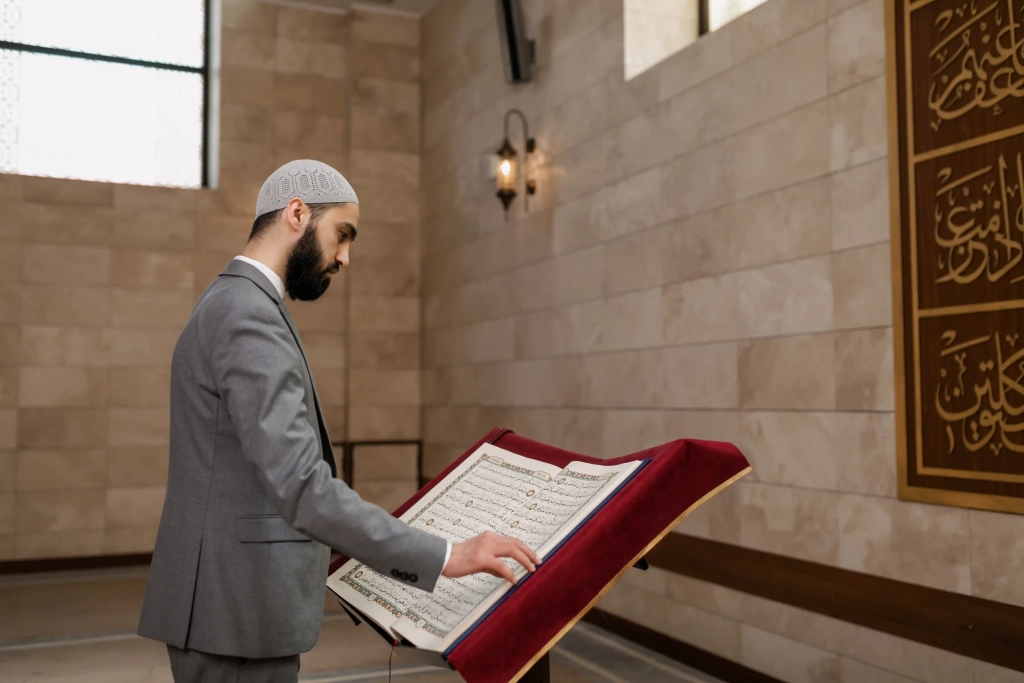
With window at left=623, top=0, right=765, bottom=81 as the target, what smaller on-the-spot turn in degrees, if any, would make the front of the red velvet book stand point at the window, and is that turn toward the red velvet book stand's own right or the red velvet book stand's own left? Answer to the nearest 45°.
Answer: approximately 135° to the red velvet book stand's own right

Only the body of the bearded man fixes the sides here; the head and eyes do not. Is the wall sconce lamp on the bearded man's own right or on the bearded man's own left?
on the bearded man's own left

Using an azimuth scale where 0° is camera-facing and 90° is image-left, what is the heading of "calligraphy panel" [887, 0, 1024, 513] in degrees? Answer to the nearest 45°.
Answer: approximately 45°

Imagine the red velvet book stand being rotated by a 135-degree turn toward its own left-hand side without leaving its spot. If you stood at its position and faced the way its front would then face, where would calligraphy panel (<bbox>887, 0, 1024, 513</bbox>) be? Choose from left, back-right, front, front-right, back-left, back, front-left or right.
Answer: front-left

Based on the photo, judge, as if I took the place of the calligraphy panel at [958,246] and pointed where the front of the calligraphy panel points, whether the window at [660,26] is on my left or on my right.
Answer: on my right

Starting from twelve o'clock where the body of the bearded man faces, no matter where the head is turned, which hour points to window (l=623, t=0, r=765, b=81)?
The window is roughly at 10 o'clock from the bearded man.

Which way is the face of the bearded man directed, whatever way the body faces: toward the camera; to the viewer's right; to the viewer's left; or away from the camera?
to the viewer's right

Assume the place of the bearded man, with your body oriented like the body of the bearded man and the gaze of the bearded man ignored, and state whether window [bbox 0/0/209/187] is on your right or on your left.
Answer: on your left

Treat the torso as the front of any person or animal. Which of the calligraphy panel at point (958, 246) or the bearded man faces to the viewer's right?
the bearded man

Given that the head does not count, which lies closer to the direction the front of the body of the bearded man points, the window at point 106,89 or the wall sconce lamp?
the wall sconce lamp

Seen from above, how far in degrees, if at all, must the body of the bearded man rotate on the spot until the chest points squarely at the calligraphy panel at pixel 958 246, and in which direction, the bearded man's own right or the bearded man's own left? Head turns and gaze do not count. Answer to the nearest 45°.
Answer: approximately 45° to the bearded man's own left

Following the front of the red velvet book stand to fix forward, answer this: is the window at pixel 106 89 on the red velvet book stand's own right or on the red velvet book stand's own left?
on the red velvet book stand's own right

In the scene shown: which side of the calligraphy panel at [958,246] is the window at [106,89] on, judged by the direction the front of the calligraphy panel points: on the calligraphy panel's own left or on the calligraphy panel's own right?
on the calligraphy panel's own right

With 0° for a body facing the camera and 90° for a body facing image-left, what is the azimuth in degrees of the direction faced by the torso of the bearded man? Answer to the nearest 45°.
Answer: approximately 270°

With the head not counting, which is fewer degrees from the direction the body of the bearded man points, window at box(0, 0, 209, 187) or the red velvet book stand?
the red velvet book stand

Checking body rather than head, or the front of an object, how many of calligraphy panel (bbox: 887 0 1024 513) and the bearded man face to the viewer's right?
1

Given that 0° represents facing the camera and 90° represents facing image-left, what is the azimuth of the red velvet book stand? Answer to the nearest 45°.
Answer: approximately 45°

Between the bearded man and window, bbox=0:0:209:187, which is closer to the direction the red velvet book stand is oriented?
the bearded man

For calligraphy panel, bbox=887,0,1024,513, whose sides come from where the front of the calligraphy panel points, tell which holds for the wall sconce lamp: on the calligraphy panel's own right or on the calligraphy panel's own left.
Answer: on the calligraphy panel's own right
